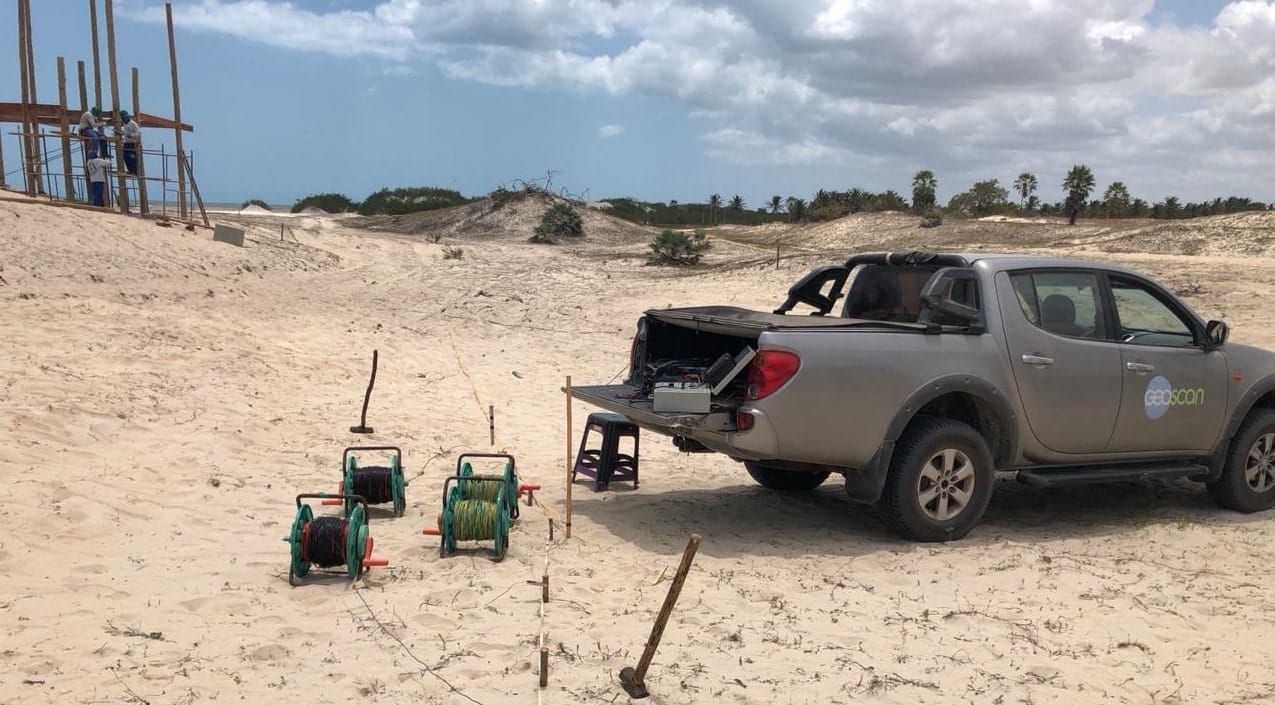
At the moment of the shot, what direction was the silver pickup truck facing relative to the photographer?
facing away from the viewer and to the right of the viewer

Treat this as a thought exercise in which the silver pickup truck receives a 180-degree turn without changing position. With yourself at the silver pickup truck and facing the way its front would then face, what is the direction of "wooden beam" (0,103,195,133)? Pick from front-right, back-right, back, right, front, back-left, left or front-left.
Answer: right

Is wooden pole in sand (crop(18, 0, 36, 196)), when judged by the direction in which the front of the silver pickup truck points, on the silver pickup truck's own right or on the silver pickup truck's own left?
on the silver pickup truck's own left

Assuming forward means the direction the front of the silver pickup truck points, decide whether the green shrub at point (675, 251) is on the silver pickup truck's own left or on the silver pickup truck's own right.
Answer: on the silver pickup truck's own left

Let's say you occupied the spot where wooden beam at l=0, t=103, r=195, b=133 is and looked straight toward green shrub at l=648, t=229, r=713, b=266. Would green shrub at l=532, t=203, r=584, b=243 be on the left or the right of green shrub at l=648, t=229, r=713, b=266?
left

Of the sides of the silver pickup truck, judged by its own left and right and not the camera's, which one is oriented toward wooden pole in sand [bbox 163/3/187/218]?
left

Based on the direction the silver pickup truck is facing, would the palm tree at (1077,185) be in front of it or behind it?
in front

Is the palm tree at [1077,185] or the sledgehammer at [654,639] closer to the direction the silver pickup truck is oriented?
the palm tree

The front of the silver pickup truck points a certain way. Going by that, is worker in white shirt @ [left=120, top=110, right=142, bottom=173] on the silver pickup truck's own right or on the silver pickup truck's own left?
on the silver pickup truck's own left

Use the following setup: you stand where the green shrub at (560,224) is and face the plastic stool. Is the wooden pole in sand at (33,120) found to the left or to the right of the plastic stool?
right

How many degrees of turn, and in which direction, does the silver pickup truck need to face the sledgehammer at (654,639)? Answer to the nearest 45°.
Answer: approximately 135° to its right

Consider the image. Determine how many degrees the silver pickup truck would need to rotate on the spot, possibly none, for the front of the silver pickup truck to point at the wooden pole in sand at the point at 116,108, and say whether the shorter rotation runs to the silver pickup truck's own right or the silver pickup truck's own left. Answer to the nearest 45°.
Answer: approximately 90° to the silver pickup truck's own left

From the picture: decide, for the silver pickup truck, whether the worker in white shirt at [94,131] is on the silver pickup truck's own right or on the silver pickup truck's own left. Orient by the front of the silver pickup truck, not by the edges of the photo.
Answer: on the silver pickup truck's own left
